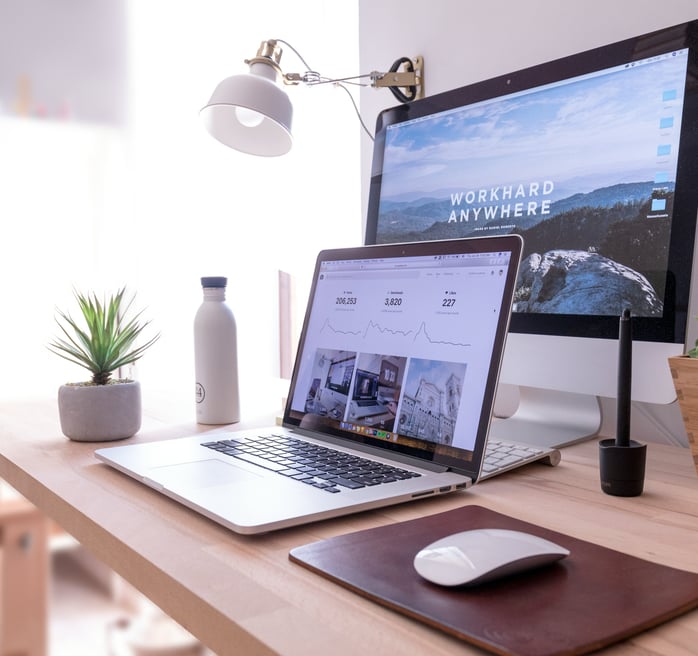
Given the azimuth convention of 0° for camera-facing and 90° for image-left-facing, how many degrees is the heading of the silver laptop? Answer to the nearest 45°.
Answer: approximately 45°
